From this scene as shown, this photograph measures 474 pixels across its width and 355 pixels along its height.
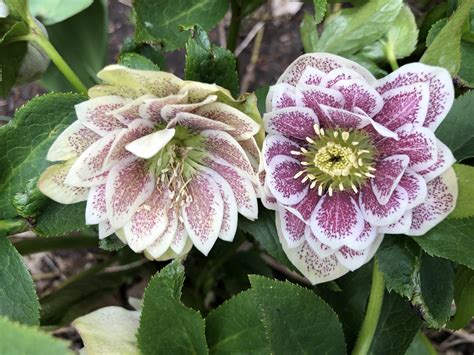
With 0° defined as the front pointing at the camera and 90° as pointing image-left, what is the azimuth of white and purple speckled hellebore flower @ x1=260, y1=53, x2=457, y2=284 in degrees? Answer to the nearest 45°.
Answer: approximately 0°
